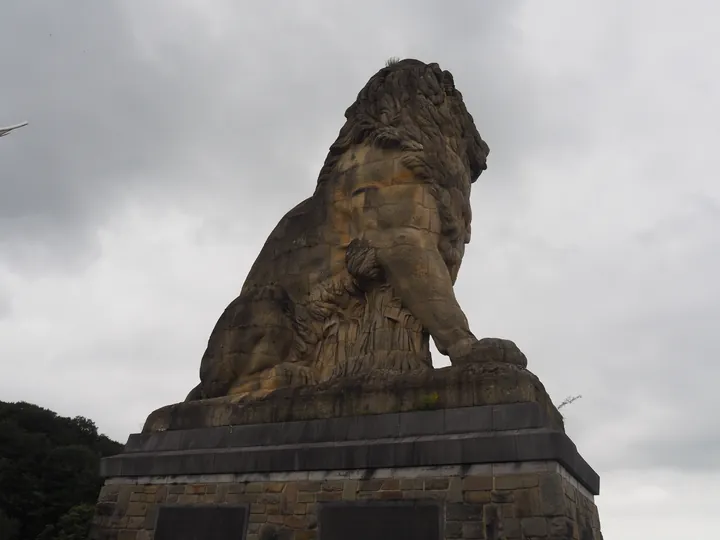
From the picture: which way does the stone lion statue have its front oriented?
to the viewer's right

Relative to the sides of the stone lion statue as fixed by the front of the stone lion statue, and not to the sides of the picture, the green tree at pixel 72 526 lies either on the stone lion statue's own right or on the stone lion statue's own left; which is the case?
on the stone lion statue's own left

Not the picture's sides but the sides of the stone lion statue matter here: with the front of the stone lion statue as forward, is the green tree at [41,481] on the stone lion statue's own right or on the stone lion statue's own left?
on the stone lion statue's own left
